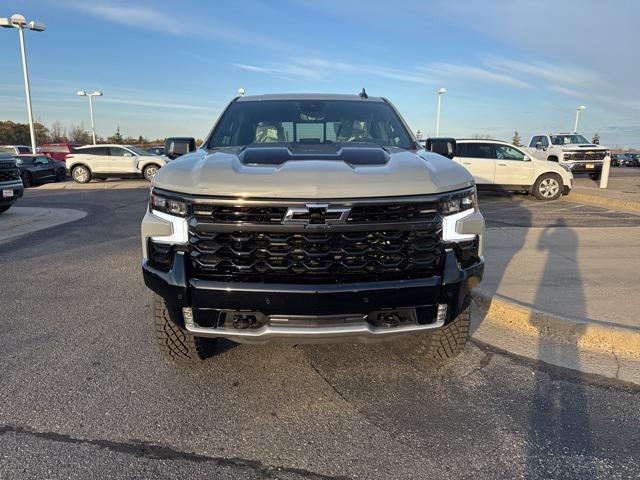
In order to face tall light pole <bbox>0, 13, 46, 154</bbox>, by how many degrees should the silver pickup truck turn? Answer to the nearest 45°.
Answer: approximately 135° to its right

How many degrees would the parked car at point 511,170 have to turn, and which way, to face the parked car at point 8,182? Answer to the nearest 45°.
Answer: approximately 135° to its right

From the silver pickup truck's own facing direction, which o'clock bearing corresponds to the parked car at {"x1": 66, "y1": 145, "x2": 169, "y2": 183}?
The parked car is roughly at 5 o'clock from the silver pickup truck.

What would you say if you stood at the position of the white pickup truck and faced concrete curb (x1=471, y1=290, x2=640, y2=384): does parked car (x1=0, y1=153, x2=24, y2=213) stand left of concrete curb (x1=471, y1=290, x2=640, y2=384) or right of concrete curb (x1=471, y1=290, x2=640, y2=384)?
right

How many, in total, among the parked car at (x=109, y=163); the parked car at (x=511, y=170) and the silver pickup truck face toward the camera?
1

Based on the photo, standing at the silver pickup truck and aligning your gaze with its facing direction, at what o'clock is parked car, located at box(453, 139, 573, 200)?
The parked car is roughly at 7 o'clock from the silver pickup truck.

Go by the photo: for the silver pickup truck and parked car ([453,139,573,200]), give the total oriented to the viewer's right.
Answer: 1

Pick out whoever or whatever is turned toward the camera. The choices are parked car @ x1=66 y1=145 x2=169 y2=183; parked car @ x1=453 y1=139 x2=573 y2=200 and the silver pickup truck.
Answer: the silver pickup truck

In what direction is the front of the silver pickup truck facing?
toward the camera

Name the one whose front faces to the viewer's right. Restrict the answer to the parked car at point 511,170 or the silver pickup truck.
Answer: the parked car

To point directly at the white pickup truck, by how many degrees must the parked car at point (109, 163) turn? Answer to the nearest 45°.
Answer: approximately 45° to its right

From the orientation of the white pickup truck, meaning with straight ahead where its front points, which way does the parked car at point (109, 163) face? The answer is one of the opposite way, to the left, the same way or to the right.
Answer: to the left

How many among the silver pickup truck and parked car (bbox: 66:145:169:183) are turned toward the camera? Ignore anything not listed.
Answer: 1

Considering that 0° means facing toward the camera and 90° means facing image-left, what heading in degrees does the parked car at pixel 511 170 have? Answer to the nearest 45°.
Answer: approximately 270°

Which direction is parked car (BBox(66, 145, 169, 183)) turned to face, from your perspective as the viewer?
facing to the right of the viewer

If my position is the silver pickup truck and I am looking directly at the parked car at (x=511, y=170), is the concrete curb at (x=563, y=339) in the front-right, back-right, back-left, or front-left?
front-right

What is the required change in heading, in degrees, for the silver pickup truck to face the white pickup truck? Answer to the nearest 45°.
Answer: approximately 135° to its left
